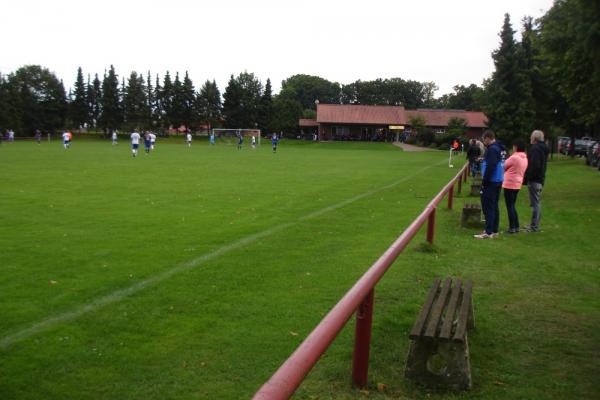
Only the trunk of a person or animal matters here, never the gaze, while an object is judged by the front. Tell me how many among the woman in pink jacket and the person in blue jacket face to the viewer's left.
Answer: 2

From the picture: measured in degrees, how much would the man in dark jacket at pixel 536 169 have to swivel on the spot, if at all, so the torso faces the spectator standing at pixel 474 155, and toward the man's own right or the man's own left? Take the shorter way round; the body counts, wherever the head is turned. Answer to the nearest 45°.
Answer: approximately 90° to the man's own right

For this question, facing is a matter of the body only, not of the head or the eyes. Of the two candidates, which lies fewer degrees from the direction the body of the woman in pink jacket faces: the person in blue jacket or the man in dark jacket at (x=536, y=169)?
the person in blue jacket

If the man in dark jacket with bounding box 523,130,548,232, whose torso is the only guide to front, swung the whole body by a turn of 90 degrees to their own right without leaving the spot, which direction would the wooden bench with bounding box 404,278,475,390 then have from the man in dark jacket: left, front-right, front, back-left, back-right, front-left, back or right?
back

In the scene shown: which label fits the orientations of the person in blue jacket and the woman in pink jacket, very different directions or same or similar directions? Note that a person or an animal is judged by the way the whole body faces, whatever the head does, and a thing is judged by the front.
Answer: same or similar directions

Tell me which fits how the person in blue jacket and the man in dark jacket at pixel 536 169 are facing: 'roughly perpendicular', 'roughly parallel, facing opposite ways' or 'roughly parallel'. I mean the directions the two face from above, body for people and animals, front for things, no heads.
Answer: roughly parallel

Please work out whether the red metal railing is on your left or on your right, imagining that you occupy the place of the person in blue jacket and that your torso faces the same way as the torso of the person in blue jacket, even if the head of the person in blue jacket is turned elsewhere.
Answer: on your left

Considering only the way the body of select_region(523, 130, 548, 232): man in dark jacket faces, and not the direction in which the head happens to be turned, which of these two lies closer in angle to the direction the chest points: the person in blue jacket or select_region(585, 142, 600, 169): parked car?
the person in blue jacket

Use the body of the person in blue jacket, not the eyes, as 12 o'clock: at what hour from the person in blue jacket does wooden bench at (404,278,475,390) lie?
The wooden bench is roughly at 9 o'clock from the person in blue jacket.

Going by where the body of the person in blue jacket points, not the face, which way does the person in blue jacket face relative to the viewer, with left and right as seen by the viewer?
facing to the left of the viewer

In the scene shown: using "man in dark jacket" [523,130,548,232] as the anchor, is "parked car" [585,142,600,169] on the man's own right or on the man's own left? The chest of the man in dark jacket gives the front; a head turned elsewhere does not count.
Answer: on the man's own right

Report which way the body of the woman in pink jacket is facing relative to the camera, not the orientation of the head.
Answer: to the viewer's left

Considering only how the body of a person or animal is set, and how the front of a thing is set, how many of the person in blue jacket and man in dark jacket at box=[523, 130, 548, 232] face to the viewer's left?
2

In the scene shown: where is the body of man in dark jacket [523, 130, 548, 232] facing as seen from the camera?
to the viewer's left
